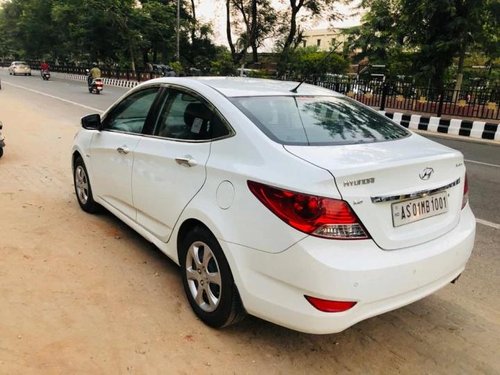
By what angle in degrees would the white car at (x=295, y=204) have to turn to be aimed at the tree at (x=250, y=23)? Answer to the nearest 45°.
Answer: approximately 45° to its right

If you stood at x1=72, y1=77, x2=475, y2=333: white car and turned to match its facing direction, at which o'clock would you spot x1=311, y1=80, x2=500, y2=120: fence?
The fence is roughly at 2 o'clock from the white car.

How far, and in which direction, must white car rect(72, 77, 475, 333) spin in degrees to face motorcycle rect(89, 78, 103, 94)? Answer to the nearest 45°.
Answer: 0° — it already faces it

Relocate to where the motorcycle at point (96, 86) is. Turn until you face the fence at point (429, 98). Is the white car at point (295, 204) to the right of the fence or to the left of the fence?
right

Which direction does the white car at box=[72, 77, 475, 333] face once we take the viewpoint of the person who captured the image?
facing away from the viewer and to the left of the viewer

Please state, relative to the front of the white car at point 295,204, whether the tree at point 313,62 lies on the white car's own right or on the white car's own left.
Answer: on the white car's own right

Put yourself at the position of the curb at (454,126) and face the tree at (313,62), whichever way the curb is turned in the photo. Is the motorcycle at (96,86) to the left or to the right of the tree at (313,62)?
left

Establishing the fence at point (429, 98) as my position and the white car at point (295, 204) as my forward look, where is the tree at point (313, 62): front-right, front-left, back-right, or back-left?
back-right

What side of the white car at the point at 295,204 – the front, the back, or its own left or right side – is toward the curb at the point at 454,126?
right

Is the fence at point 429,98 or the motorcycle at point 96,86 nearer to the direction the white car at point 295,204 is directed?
the motorcycle
